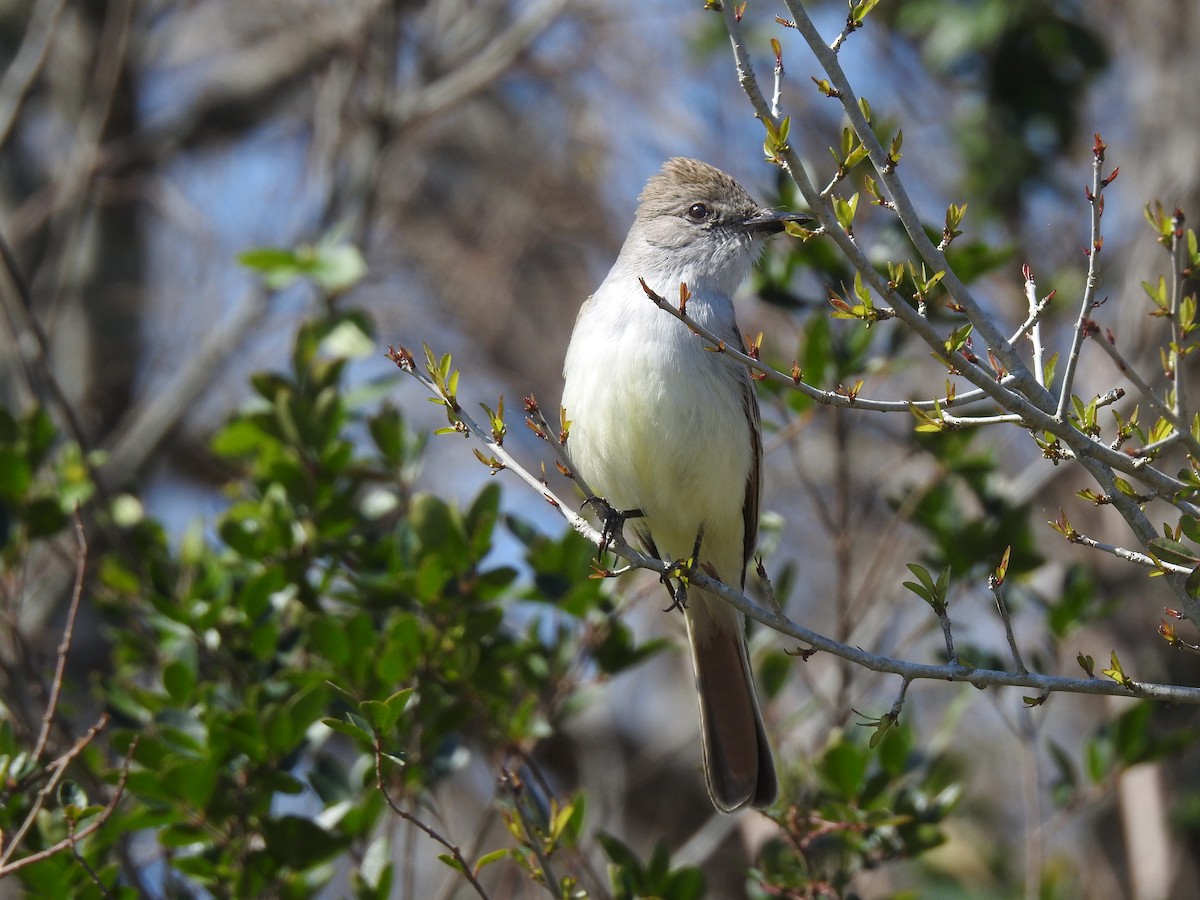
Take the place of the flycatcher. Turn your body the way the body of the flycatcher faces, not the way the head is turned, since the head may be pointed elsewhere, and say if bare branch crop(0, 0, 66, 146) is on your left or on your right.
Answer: on your right

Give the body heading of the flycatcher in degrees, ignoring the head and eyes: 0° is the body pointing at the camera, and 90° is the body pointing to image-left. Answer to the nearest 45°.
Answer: approximately 45°

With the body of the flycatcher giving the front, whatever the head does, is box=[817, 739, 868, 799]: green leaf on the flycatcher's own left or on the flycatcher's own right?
on the flycatcher's own left

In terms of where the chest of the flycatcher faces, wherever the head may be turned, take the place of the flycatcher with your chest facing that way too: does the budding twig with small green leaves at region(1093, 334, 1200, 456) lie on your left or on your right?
on your left
